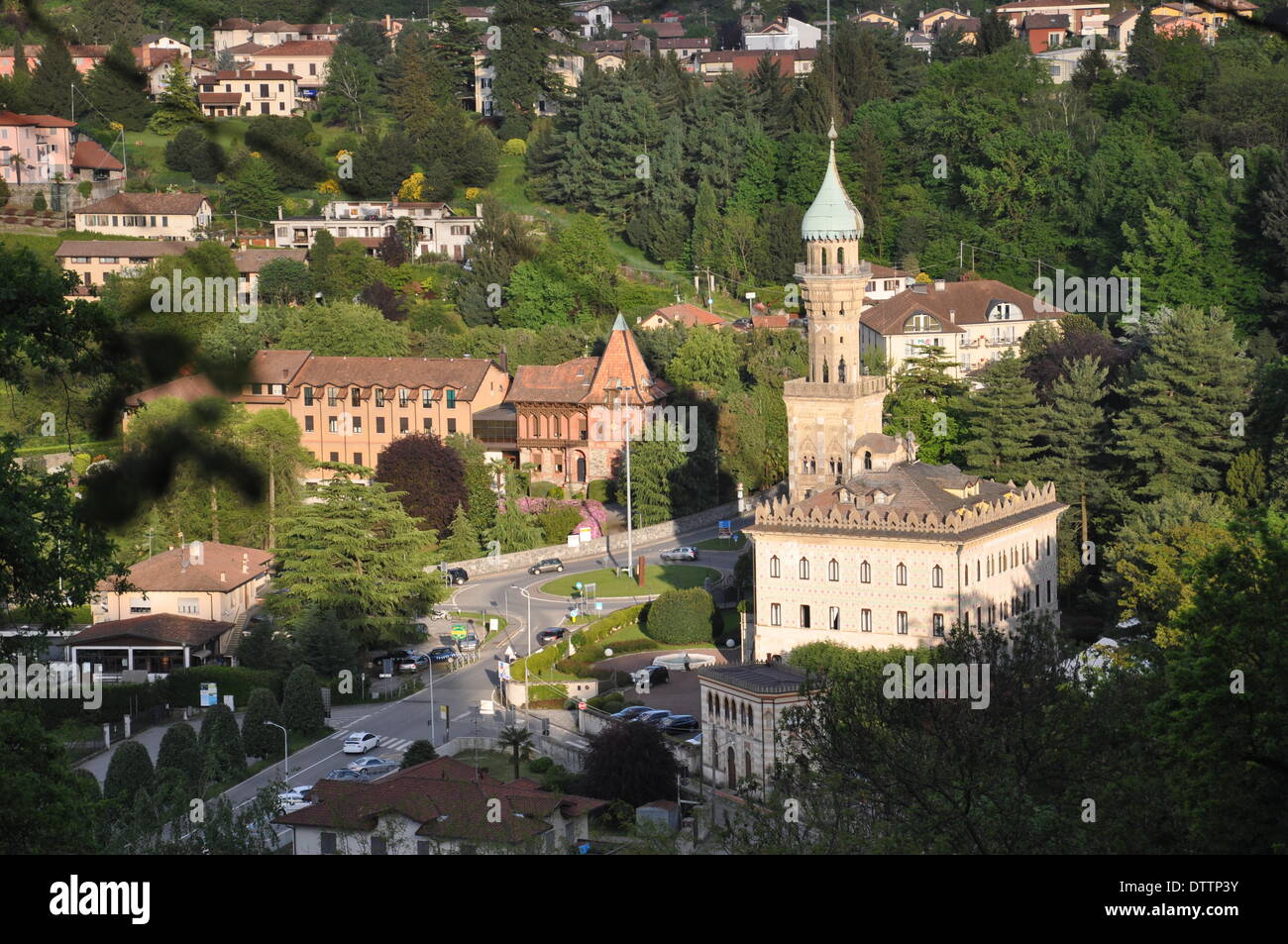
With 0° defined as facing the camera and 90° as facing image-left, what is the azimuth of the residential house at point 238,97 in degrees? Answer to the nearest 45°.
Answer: approximately 0°
